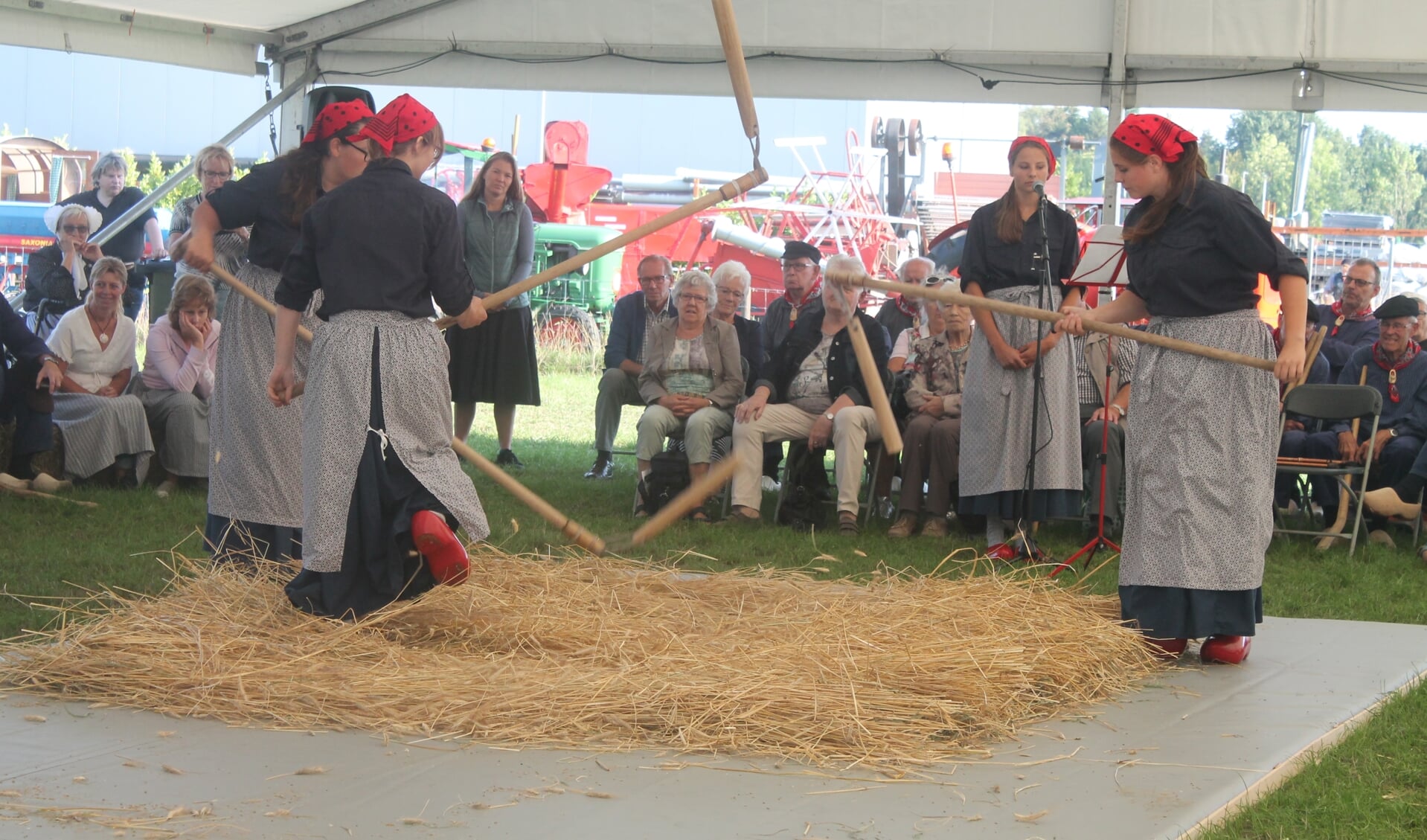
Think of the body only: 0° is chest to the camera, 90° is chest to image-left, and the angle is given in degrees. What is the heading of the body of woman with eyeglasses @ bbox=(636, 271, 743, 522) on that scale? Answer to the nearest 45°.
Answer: approximately 0°

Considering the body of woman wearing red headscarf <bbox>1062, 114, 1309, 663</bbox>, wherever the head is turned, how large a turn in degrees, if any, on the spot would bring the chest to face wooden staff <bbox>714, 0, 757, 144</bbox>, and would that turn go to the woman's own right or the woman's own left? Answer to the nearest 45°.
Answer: approximately 45° to the woman's own right

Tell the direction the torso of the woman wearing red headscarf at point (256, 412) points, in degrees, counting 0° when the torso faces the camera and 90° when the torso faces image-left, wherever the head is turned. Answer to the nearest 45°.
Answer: approximately 270°

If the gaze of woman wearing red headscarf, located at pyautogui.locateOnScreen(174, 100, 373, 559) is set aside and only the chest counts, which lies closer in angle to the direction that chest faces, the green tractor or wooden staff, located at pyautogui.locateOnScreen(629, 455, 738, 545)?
the wooden staff

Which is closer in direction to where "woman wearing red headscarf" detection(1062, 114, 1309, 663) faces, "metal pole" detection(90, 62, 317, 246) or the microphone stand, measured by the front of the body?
the metal pole

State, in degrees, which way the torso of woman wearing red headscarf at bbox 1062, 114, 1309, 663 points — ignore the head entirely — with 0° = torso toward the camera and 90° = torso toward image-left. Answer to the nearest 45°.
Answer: approximately 45°

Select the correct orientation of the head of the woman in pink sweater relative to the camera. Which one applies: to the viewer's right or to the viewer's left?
to the viewer's right
